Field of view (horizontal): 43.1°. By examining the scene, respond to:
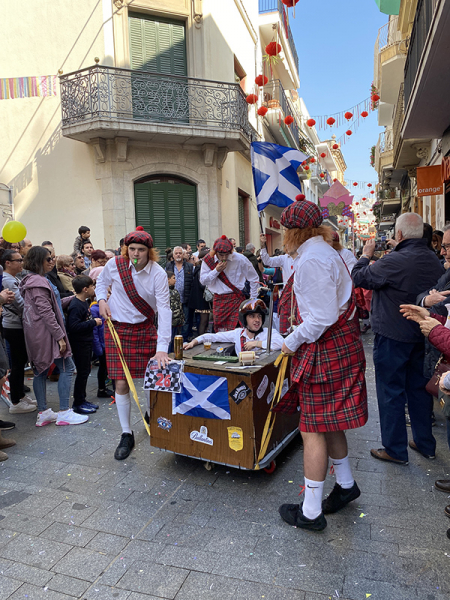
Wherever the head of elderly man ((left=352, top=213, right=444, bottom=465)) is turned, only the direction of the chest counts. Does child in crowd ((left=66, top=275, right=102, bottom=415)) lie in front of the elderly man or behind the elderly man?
in front

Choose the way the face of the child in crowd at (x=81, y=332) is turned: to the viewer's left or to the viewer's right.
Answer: to the viewer's right

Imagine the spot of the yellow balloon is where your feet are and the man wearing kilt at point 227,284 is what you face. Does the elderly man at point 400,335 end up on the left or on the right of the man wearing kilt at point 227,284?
right

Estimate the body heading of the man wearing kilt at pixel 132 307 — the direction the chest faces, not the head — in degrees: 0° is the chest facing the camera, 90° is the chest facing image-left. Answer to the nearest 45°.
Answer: approximately 0°

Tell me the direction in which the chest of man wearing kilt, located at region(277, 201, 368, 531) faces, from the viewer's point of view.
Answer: to the viewer's left

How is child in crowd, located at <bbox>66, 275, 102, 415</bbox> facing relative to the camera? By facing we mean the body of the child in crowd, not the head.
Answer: to the viewer's right

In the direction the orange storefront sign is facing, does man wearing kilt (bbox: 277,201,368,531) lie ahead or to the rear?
ahead

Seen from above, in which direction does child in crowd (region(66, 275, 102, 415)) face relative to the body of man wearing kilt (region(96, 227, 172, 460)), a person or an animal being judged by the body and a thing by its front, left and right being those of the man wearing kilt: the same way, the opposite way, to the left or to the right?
to the left

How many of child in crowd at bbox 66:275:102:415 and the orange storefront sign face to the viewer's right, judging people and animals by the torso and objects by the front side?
1

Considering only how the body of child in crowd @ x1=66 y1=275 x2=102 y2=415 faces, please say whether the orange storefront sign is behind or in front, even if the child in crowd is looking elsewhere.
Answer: in front
